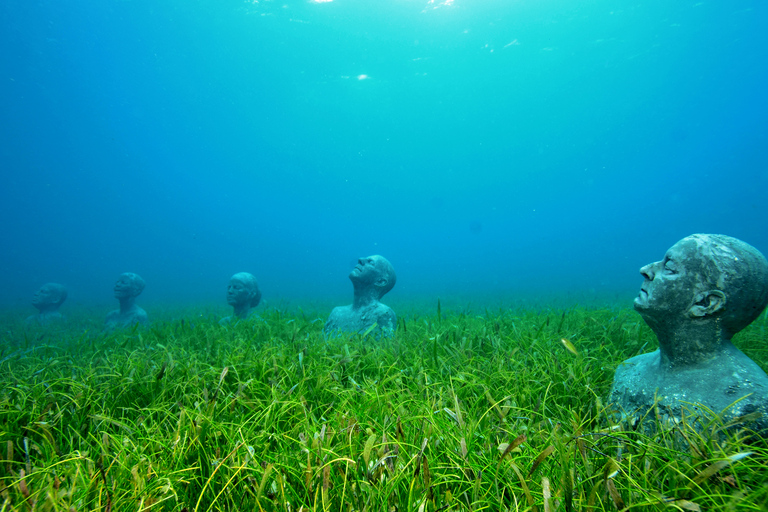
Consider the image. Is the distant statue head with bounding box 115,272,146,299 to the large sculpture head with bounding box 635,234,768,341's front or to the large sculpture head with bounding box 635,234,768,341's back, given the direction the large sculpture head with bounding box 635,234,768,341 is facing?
to the front

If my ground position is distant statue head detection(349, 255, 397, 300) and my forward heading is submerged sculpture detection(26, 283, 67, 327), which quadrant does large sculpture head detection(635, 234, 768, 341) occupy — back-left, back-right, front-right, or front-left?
back-left

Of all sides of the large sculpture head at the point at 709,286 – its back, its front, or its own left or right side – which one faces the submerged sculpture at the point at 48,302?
front

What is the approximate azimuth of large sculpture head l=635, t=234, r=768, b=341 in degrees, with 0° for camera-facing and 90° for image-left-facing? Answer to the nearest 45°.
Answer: approximately 90°

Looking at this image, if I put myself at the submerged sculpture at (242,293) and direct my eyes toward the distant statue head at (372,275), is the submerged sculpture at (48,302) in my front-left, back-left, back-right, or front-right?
back-right

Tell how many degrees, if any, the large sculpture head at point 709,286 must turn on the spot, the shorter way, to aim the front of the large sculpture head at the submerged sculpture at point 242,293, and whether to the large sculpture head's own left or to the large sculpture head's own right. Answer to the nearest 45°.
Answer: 0° — it already faces it

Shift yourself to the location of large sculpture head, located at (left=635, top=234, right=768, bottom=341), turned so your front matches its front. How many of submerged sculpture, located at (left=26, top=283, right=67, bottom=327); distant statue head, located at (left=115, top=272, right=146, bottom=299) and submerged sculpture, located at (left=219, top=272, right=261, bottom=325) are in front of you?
3
